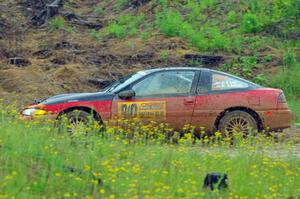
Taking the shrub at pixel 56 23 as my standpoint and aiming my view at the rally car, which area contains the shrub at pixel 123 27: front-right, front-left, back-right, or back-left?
front-left

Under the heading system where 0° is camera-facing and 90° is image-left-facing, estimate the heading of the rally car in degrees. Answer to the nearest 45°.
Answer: approximately 90°

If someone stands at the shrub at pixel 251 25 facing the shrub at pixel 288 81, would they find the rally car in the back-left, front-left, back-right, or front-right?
front-right

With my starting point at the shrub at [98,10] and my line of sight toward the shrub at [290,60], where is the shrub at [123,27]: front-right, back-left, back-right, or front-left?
front-right

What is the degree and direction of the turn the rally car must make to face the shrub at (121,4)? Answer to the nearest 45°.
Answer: approximately 90° to its right

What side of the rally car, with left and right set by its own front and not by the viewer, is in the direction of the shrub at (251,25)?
right

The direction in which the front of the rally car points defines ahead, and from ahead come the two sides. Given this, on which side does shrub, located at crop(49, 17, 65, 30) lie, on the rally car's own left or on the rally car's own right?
on the rally car's own right

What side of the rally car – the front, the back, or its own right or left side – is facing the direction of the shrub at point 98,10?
right
